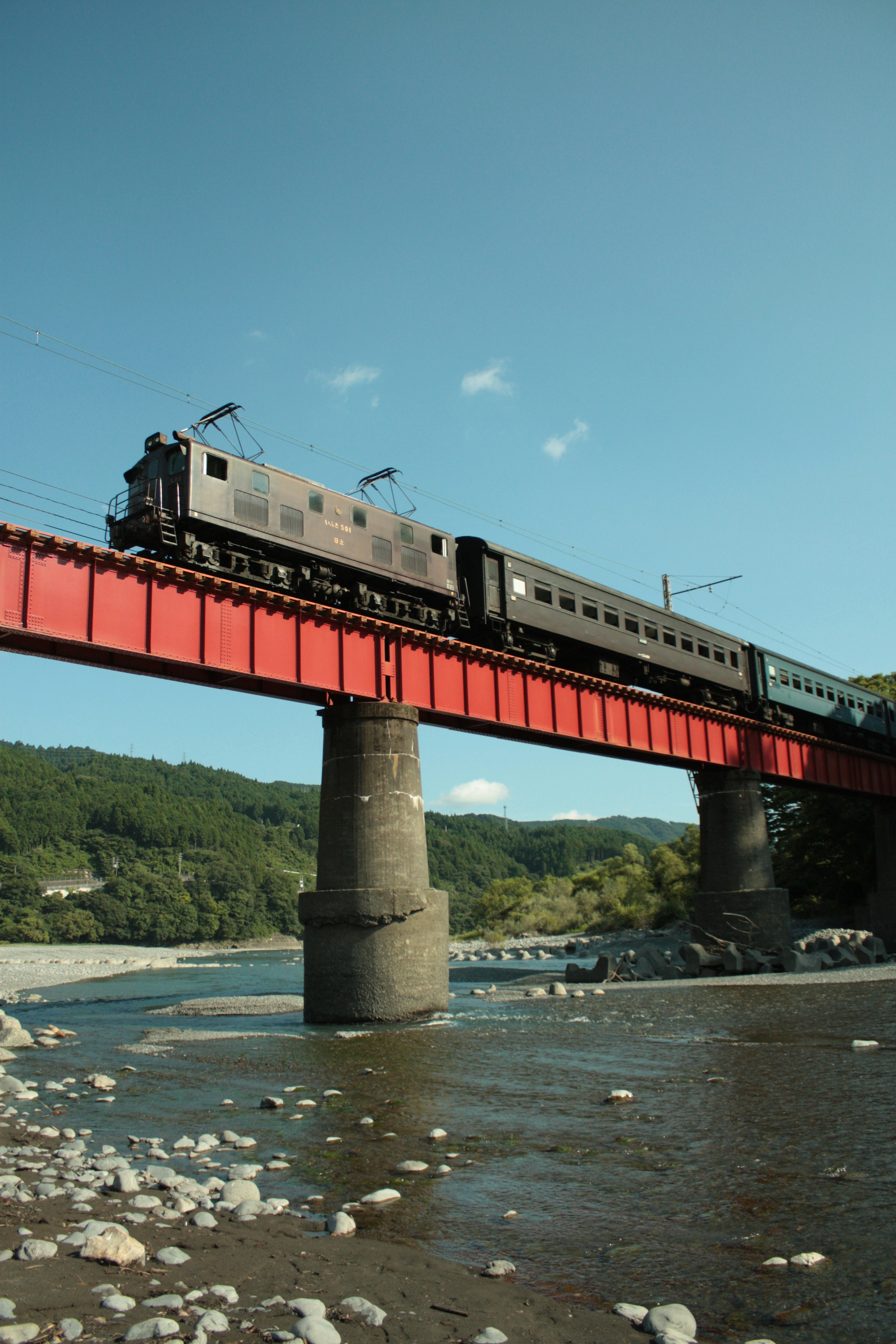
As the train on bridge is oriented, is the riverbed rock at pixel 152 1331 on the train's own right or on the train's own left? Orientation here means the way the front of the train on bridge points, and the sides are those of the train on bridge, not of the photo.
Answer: on the train's own left

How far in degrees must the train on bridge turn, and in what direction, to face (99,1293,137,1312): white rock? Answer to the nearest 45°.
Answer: approximately 45° to its left

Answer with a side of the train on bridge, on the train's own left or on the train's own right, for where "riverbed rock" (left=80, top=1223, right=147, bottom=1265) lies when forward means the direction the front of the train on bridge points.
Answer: on the train's own left

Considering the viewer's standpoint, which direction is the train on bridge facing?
facing the viewer and to the left of the viewer

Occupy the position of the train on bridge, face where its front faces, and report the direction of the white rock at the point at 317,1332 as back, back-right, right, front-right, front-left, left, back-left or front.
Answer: front-left

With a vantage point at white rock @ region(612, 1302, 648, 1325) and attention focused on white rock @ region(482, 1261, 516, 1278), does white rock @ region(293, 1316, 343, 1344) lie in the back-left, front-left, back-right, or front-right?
front-left

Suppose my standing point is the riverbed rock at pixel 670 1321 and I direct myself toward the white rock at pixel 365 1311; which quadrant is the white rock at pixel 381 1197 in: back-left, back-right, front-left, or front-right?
front-right

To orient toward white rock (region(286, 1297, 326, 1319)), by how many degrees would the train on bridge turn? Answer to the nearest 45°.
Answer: approximately 45° to its left

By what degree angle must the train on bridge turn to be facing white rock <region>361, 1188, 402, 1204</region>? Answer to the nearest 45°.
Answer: approximately 45° to its left

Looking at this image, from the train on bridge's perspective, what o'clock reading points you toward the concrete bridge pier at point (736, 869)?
The concrete bridge pier is roughly at 6 o'clock from the train on bridge.

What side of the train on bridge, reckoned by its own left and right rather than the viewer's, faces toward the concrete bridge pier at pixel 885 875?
back

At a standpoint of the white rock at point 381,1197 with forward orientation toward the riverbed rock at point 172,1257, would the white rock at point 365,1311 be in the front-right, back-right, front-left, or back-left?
front-left

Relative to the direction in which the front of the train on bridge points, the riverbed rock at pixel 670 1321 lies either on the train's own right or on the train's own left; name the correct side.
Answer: on the train's own left
